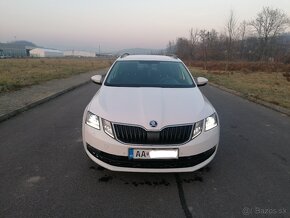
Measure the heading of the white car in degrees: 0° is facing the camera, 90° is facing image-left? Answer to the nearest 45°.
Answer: approximately 0°
